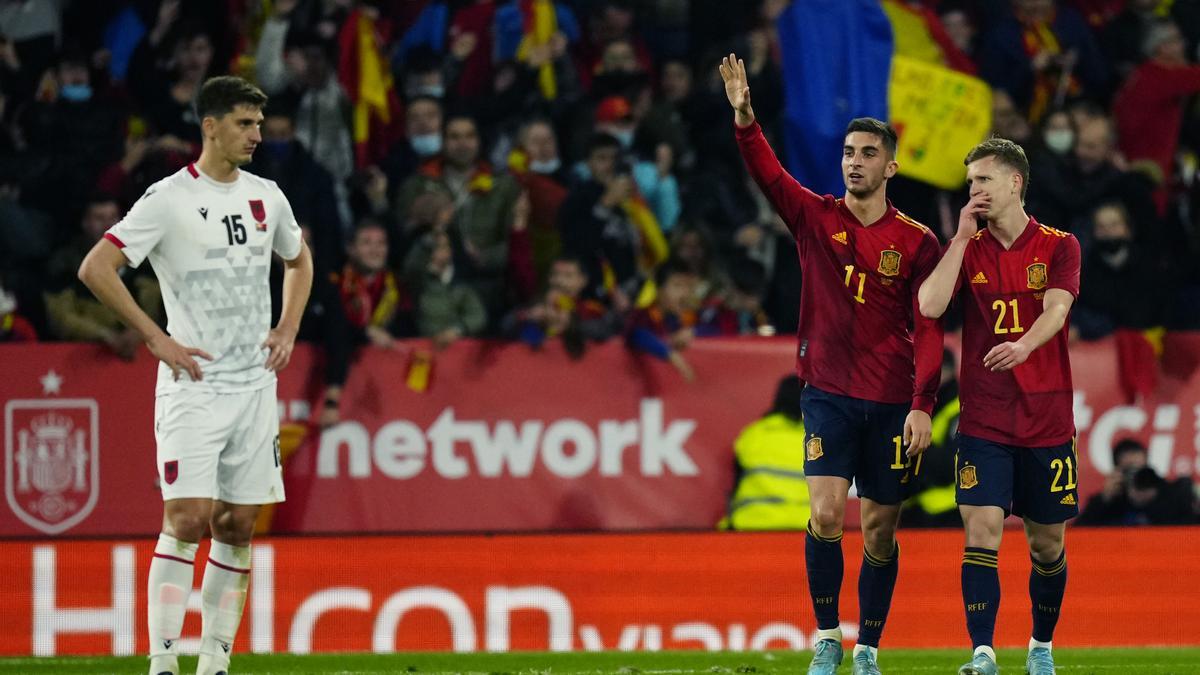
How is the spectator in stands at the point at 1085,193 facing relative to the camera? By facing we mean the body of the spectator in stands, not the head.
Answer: toward the camera

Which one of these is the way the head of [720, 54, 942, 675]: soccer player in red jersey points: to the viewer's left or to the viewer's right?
to the viewer's left

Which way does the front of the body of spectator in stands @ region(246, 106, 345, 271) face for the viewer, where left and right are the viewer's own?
facing the viewer

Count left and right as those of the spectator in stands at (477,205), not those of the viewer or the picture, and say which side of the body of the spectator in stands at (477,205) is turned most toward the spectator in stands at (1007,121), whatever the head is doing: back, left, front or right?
left

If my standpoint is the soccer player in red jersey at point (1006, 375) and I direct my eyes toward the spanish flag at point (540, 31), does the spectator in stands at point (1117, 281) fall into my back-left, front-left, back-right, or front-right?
front-right

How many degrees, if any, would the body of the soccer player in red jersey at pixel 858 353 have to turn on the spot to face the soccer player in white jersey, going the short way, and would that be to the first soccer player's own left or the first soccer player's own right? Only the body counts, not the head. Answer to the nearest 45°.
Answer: approximately 90° to the first soccer player's own right

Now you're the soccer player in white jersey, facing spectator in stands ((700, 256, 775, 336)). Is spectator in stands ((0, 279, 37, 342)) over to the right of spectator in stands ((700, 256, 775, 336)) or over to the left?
left

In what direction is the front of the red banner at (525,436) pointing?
toward the camera

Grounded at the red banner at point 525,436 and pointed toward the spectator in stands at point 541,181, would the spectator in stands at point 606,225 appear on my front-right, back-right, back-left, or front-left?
front-right

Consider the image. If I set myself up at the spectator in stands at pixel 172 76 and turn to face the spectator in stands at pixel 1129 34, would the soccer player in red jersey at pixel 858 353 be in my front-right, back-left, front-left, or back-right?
front-right

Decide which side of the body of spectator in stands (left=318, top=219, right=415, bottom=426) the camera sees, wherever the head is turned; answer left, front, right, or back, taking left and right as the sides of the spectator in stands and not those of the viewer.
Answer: front
